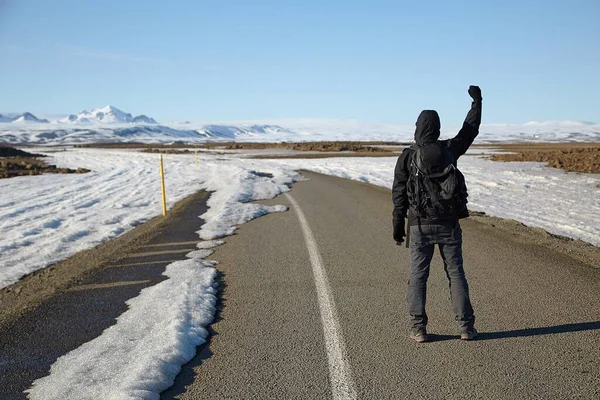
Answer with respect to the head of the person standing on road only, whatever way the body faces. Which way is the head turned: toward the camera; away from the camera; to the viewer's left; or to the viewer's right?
away from the camera

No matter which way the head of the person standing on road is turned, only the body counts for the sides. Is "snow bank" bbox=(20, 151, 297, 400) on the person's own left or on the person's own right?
on the person's own left

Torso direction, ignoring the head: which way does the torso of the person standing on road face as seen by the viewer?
away from the camera
